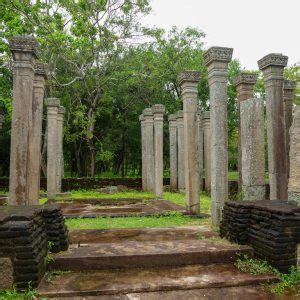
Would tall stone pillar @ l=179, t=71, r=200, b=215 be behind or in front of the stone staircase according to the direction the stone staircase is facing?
behind

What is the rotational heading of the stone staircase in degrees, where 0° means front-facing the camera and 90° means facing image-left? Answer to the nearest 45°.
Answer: approximately 0°

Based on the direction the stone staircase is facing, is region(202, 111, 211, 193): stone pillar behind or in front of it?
behind

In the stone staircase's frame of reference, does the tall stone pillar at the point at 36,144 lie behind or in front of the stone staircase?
behind

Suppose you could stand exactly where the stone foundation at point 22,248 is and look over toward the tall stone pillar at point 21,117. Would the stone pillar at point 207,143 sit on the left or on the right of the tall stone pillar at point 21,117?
right

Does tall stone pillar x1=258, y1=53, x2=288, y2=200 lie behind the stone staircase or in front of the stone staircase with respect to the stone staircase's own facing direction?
behind

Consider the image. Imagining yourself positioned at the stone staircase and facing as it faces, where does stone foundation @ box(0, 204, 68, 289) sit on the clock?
The stone foundation is roughly at 2 o'clock from the stone staircase.

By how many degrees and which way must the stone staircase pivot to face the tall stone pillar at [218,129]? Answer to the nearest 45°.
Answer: approximately 135° to its left

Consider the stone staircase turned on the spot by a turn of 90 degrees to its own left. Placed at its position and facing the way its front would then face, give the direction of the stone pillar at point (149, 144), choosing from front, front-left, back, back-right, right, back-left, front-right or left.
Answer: left

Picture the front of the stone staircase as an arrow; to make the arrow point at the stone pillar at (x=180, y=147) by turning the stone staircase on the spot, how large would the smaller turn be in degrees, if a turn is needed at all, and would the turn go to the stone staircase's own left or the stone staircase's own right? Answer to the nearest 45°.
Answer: approximately 180°

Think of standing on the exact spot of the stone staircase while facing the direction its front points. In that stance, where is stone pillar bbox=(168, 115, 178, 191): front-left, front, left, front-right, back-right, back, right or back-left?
back

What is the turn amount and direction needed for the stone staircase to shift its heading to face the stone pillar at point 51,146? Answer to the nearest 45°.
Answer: approximately 135° to its right
